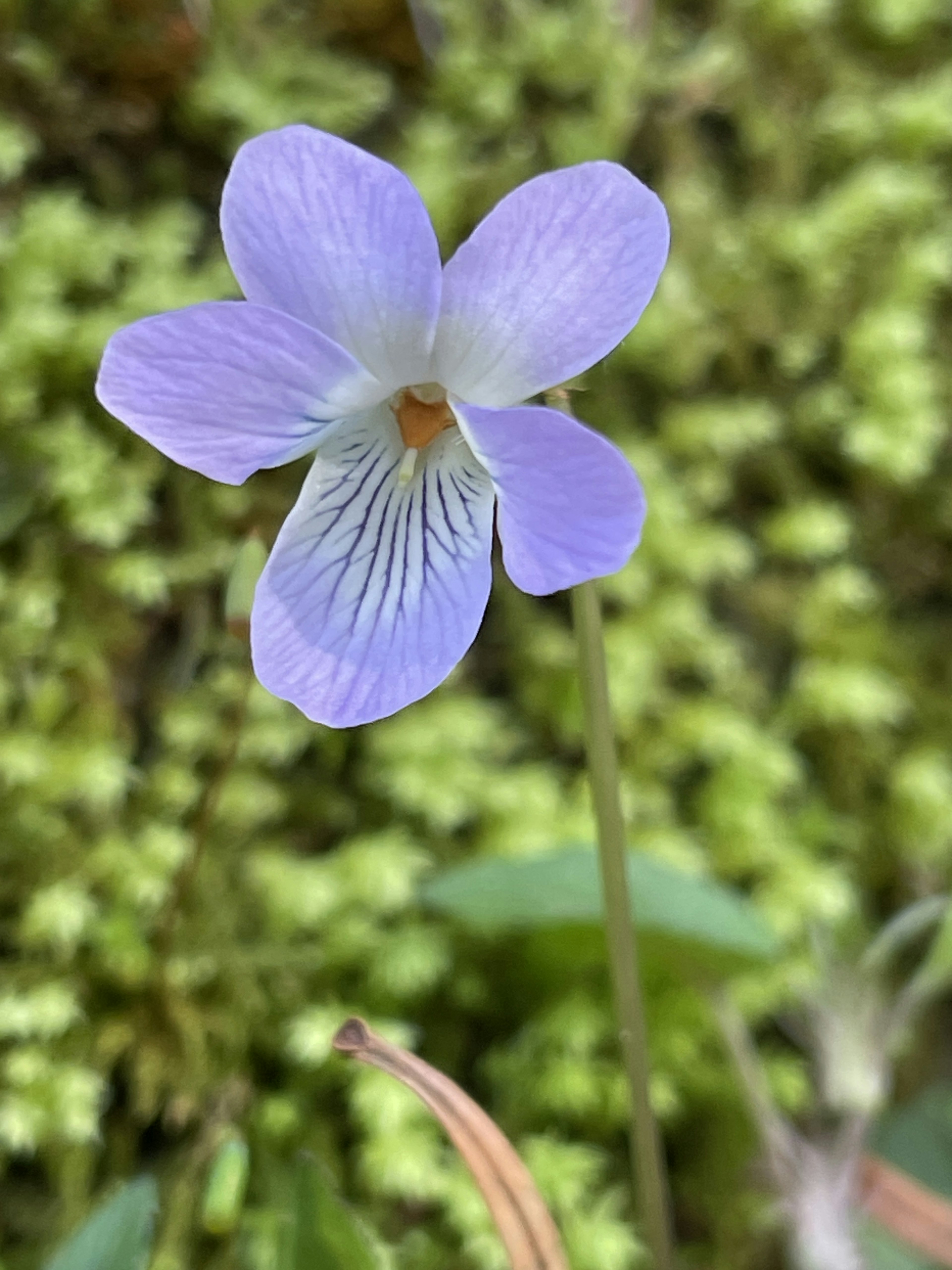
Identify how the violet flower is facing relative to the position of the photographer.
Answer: facing the viewer
